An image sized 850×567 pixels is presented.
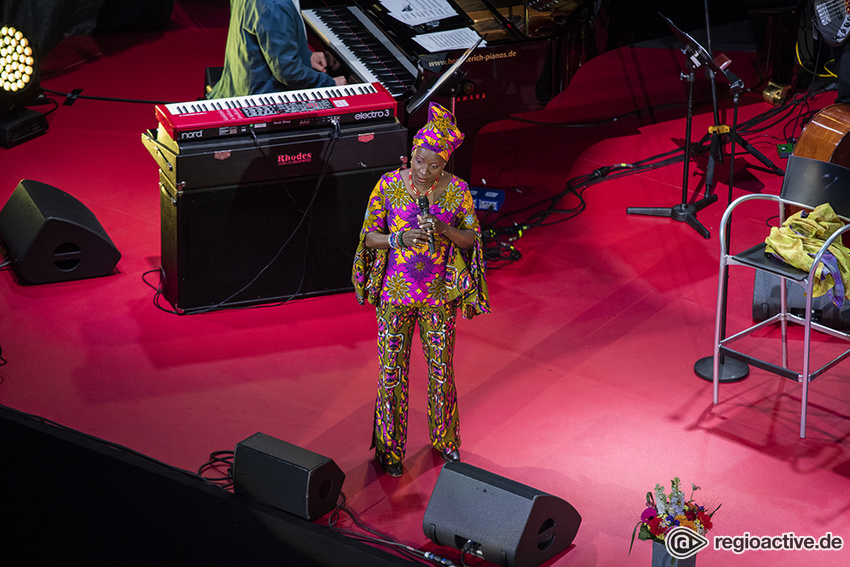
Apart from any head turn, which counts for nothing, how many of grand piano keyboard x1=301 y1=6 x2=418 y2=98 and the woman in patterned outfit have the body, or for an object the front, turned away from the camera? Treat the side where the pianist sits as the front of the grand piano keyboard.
0

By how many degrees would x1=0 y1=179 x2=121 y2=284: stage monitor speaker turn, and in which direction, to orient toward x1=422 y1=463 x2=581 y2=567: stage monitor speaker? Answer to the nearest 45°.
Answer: approximately 90° to its right

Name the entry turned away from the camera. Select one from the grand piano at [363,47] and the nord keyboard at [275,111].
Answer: the nord keyboard at [275,111]

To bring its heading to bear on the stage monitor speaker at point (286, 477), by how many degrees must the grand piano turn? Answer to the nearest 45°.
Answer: approximately 45° to its left

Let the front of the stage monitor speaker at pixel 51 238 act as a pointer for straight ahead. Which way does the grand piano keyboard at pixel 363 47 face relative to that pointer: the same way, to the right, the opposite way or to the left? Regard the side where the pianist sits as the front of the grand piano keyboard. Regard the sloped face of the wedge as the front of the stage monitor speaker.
the opposite way

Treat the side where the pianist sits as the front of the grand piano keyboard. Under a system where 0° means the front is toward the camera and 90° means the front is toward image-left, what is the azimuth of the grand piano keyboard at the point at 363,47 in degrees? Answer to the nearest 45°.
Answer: approximately 45°

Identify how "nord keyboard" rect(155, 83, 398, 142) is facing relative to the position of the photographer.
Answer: facing away from the viewer

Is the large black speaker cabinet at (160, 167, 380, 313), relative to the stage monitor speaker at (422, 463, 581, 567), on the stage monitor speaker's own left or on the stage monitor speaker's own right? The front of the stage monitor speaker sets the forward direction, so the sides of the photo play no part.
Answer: on the stage monitor speaker's own left

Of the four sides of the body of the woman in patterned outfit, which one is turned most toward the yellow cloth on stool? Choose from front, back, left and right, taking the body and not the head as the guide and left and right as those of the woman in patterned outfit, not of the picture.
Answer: left
